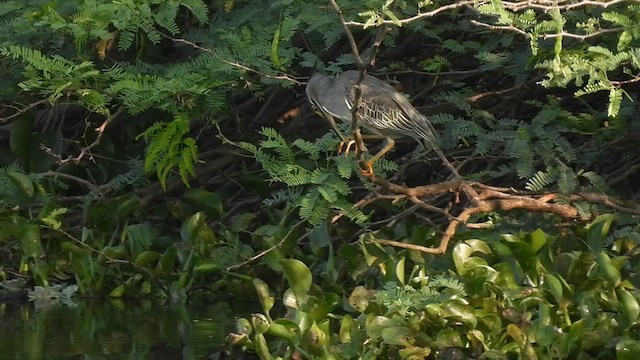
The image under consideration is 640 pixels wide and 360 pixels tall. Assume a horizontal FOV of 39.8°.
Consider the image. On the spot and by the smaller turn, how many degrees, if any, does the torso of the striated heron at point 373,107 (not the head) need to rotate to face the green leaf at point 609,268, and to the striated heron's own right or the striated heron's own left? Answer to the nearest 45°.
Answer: approximately 135° to the striated heron's own left

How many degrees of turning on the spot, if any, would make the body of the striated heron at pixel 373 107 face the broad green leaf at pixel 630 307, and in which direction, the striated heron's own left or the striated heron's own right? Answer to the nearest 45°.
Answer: approximately 135° to the striated heron's own left

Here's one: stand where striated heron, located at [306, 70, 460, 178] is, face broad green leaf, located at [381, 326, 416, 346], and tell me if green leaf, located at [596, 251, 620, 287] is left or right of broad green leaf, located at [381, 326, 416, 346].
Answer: left

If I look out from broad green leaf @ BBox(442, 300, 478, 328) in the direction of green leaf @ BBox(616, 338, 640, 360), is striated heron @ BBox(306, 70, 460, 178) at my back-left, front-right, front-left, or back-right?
back-left

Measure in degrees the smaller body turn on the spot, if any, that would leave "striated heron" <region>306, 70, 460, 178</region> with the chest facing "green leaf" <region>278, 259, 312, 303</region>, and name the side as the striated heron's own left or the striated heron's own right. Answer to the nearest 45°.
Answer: approximately 90° to the striated heron's own left

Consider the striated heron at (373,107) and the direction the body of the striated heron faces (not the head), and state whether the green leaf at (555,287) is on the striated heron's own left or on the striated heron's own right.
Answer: on the striated heron's own left

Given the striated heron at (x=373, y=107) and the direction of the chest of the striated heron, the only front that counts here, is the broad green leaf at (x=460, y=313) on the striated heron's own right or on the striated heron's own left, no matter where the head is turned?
on the striated heron's own left

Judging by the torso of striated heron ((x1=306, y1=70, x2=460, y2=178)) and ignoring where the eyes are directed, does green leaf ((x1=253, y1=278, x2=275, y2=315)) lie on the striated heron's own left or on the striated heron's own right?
on the striated heron's own left

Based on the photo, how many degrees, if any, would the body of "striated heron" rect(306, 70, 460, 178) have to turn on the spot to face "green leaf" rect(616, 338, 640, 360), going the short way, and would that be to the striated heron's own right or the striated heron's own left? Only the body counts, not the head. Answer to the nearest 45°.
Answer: approximately 135° to the striated heron's own left

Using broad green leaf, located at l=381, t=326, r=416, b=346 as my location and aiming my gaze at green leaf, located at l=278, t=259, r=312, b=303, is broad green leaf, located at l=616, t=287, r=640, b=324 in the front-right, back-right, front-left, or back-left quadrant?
back-right

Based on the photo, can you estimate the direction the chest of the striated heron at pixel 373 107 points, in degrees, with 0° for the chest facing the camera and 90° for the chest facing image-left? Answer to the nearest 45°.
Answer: approximately 90°
